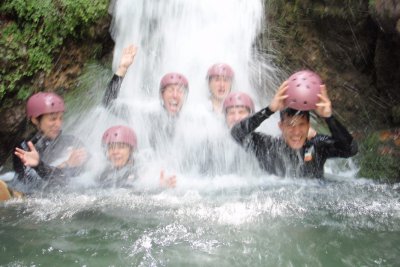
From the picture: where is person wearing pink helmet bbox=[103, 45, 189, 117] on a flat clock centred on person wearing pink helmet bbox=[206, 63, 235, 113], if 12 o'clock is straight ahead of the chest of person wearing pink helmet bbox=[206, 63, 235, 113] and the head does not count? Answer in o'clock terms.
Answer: person wearing pink helmet bbox=[103, 45, 189, 117] is roughly at 2 o'clock from person wearing pink helmet bbox=[206, 63, 235, 113].

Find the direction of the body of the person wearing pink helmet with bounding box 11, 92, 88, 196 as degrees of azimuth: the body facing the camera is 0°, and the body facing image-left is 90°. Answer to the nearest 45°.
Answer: approximately 315°

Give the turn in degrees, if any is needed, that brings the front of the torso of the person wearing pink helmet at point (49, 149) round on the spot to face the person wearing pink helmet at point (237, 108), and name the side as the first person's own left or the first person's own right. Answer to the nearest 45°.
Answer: approximately 45° to the first person's own left

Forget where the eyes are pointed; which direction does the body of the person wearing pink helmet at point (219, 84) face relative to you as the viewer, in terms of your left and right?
facing the viewer

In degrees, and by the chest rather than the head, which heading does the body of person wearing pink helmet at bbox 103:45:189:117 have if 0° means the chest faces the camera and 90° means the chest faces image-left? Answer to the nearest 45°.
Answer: approximately 0°

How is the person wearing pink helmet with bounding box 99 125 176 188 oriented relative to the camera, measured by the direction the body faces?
toward the camera

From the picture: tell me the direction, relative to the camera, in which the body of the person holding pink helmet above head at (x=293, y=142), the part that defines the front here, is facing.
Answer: toward the camera
